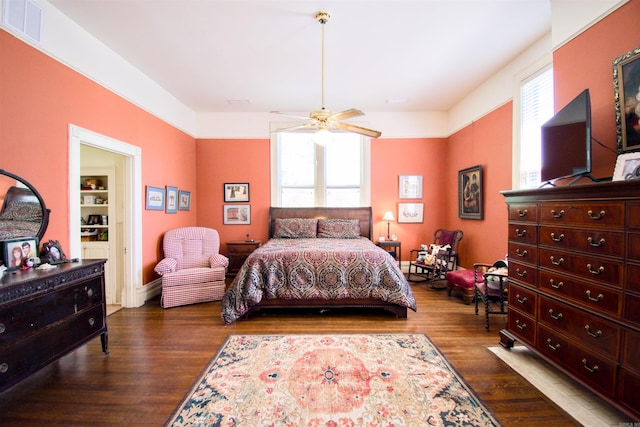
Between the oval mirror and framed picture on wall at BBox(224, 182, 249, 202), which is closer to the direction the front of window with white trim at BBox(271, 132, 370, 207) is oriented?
the oval mirror

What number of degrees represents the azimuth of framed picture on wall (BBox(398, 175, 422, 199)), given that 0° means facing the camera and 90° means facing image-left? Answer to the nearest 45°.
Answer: approximately 0°

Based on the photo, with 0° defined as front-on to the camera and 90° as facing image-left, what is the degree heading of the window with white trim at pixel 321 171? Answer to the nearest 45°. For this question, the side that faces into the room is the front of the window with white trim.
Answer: approximately 0°

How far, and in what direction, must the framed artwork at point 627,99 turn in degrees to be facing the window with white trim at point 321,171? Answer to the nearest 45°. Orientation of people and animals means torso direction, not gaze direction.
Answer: approximately 45° to its right

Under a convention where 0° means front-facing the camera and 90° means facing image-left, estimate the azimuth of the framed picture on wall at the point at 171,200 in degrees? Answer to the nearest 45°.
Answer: approximately 315°

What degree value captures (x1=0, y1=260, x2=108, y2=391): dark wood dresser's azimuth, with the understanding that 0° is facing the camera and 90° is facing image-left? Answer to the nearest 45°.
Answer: approximately 315°

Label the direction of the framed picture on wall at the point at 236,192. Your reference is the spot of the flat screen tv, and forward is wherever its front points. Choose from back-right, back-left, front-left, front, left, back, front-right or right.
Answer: front-right

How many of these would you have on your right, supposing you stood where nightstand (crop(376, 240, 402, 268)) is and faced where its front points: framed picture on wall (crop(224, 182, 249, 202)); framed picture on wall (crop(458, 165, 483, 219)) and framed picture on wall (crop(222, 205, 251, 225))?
2

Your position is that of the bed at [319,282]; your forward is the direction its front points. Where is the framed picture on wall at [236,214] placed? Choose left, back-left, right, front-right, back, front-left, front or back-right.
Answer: back-right

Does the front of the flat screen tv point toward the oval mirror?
yes
